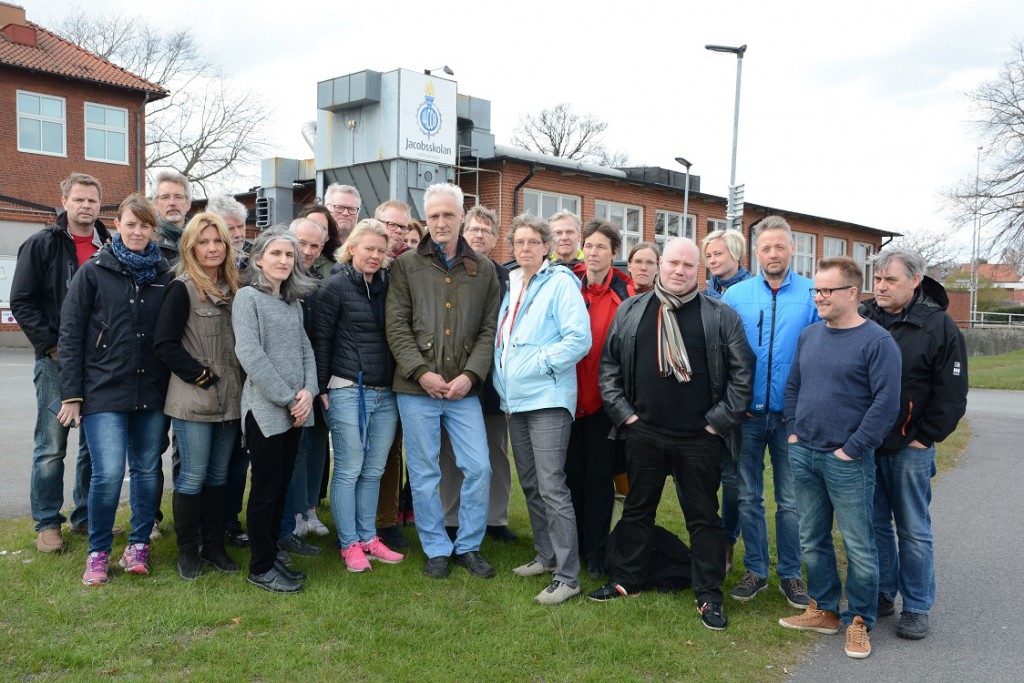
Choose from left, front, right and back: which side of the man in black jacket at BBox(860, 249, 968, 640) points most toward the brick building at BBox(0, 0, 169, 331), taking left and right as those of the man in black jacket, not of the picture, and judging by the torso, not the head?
right

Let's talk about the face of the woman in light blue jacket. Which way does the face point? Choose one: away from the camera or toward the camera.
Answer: toward the camera

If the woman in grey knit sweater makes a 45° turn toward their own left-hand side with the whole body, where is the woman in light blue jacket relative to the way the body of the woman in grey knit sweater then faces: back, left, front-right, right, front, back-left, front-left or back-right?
front

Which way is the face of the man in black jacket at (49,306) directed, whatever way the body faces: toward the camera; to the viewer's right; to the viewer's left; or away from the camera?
toward the camera

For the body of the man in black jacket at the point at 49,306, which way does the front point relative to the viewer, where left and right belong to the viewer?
facing the viewer and to the right of the viewer

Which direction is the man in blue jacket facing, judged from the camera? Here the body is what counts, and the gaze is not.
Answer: toward the camera

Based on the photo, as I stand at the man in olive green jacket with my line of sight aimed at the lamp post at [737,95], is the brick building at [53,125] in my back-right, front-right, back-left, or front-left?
front-left

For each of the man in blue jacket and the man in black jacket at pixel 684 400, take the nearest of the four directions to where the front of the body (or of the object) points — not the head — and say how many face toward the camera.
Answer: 2

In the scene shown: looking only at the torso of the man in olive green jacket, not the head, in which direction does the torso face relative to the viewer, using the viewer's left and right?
facing the viewer

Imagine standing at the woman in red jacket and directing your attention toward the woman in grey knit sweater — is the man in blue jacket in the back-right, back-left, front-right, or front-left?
back-left

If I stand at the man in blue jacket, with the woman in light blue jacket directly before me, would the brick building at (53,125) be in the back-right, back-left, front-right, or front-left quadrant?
front-right

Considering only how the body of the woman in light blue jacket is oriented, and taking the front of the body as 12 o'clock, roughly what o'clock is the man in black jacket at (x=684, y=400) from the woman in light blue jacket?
The man in black jacket is roughly at 8 o'clock from the woman in light blue jacket.

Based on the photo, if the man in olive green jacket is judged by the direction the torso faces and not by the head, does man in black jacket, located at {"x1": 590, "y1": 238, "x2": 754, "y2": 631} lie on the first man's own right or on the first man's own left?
on the first man's own left

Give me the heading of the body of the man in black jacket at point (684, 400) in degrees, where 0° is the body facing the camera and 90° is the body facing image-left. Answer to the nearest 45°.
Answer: approximately 0°

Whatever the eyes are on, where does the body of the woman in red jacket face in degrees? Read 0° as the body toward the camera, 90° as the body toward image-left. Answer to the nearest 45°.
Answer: approximately 45°

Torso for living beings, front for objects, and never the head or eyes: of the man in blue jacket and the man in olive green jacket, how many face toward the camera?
2

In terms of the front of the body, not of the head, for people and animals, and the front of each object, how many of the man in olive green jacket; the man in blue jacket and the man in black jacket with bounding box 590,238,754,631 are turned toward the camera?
3
